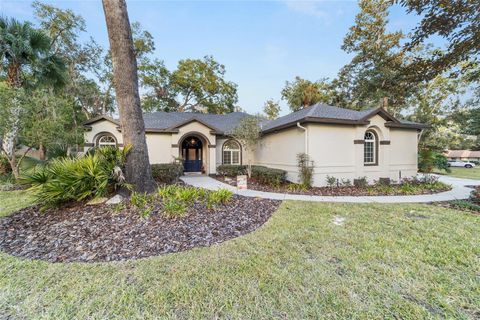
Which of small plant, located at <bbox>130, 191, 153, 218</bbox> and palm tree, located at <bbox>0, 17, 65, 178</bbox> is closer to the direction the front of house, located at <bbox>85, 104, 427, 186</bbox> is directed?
the small plant

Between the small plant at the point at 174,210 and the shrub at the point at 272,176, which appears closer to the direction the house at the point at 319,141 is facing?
the small plant

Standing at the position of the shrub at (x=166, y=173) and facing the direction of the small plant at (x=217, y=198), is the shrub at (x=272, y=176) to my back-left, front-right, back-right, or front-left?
front-left

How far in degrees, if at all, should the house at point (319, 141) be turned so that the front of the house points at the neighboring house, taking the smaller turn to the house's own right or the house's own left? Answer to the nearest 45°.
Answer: approximately 135° to the house's own left

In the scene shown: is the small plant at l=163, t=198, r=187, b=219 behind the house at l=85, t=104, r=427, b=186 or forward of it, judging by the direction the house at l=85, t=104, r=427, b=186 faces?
forward

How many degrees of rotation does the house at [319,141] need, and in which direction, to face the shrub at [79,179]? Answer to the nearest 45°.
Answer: approximately 45° to its right

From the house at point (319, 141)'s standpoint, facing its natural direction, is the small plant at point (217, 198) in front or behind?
in front

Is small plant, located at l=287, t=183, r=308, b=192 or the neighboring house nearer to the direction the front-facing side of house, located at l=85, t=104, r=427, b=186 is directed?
the small plant

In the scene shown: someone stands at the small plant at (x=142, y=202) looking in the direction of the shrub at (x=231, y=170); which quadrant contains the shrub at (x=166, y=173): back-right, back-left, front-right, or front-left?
front-left

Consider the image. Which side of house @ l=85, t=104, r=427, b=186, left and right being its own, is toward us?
front

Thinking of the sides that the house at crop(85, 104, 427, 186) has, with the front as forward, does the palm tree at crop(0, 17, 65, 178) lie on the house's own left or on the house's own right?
on the house's own right
